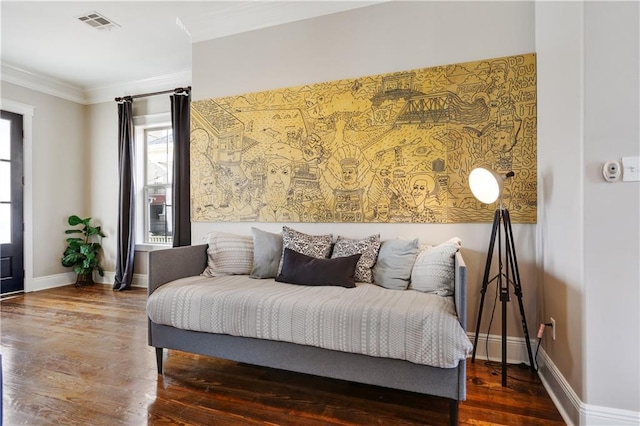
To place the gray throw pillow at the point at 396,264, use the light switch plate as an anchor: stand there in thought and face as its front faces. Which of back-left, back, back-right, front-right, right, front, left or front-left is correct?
right

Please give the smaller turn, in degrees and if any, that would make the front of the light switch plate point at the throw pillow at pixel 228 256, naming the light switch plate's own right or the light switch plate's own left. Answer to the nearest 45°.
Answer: approximately 90° to the light switch plate's own right

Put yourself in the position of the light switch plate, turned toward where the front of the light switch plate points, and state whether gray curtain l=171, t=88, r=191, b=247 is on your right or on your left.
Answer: on your right

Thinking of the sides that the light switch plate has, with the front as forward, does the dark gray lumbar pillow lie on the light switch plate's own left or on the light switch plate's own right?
on the light switch plate's own right

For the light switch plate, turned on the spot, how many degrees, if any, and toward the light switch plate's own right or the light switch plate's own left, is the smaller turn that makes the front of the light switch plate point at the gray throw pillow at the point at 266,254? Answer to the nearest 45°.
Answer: approximately 90° to the light switch plate's own right
